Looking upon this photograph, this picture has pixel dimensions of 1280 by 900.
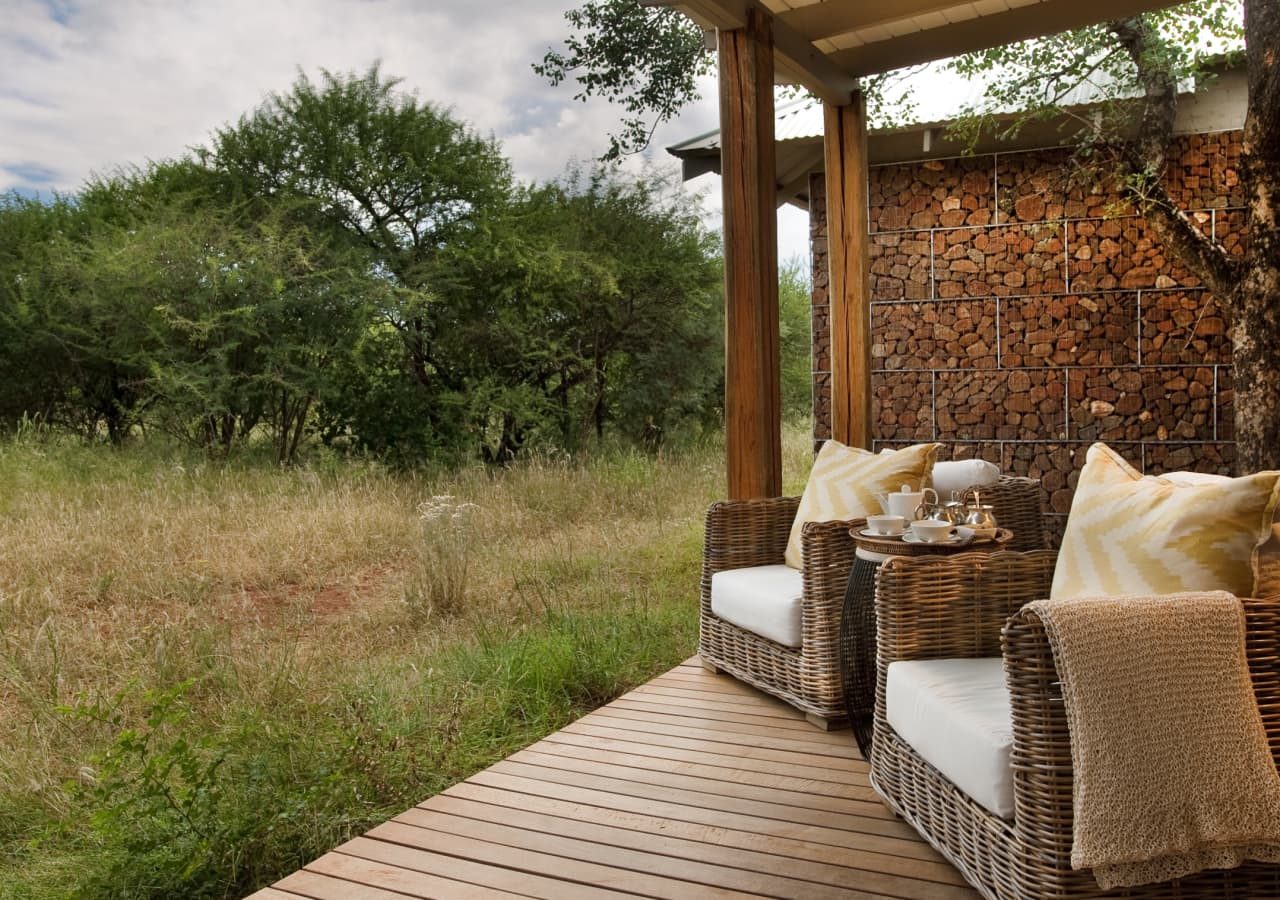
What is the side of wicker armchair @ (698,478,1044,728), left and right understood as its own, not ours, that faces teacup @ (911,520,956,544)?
left

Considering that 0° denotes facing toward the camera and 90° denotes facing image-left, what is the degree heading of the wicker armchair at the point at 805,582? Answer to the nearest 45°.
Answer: approximately 45°

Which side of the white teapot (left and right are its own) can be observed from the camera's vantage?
left

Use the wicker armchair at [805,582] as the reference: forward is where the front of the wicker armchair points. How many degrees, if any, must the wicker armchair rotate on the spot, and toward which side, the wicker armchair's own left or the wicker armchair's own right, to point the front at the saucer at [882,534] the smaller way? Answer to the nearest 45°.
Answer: approximately 90° to the wicker armchair's own left

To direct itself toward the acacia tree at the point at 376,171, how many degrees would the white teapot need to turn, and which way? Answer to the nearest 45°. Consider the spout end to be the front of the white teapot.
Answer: approximately 45° to its right

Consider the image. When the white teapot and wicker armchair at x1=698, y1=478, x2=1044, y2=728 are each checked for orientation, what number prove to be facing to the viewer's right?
0

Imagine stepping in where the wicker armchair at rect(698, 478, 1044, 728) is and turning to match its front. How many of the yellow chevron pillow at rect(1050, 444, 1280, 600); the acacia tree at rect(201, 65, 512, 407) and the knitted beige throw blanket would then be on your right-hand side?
1

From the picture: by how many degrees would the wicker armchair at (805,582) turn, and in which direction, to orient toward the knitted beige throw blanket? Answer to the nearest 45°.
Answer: approximately 90° to its left

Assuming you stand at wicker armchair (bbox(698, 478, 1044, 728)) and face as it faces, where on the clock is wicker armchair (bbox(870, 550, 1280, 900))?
wicker armchair (bbox(870, 550, 1280, 900)) is roughly at 10 o'clock from wicker armchair (bbox(698, 478, 1044, 728)).

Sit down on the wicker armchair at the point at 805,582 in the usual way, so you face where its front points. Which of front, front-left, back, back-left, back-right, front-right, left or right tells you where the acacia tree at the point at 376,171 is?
right

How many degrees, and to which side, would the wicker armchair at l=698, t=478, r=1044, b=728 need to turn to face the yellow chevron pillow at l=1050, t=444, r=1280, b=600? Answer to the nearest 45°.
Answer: approximately 90° to its left

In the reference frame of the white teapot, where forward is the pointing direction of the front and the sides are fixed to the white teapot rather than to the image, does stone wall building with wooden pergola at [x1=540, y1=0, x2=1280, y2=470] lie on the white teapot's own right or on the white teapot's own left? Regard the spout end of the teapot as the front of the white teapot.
on the white teapot's own right

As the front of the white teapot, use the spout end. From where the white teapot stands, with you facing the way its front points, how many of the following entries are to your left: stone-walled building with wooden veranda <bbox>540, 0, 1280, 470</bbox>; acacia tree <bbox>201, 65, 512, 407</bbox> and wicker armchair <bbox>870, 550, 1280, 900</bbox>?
1

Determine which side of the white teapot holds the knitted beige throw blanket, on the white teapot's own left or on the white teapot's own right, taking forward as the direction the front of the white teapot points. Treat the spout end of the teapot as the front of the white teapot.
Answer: on the white teapot's own left
